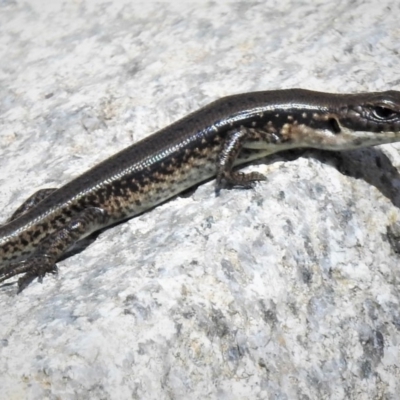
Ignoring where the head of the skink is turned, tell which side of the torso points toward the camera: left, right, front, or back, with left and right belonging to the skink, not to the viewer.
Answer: right
